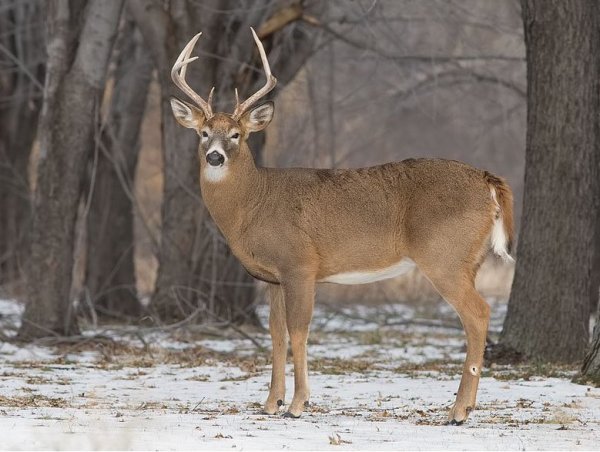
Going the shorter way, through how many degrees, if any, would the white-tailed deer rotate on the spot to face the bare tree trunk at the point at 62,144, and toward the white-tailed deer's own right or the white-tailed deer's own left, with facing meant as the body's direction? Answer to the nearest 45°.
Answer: approximately 45° to the white-tailed deer's own right

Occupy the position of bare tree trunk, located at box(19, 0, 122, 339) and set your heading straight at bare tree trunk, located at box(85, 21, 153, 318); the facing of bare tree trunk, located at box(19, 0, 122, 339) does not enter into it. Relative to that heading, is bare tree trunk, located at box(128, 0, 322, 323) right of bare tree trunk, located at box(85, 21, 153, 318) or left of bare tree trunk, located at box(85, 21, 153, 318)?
right

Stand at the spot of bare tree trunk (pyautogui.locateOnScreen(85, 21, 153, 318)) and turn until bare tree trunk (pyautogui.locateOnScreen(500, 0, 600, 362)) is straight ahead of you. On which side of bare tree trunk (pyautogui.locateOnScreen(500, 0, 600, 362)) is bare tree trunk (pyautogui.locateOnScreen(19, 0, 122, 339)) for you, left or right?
right

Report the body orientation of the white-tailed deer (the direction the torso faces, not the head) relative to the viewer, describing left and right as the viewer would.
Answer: facing to the left of the viewer

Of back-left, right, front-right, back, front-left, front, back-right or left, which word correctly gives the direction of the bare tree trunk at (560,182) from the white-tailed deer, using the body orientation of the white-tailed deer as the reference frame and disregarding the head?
back-right

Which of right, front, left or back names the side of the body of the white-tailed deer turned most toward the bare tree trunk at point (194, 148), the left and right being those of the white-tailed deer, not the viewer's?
right
